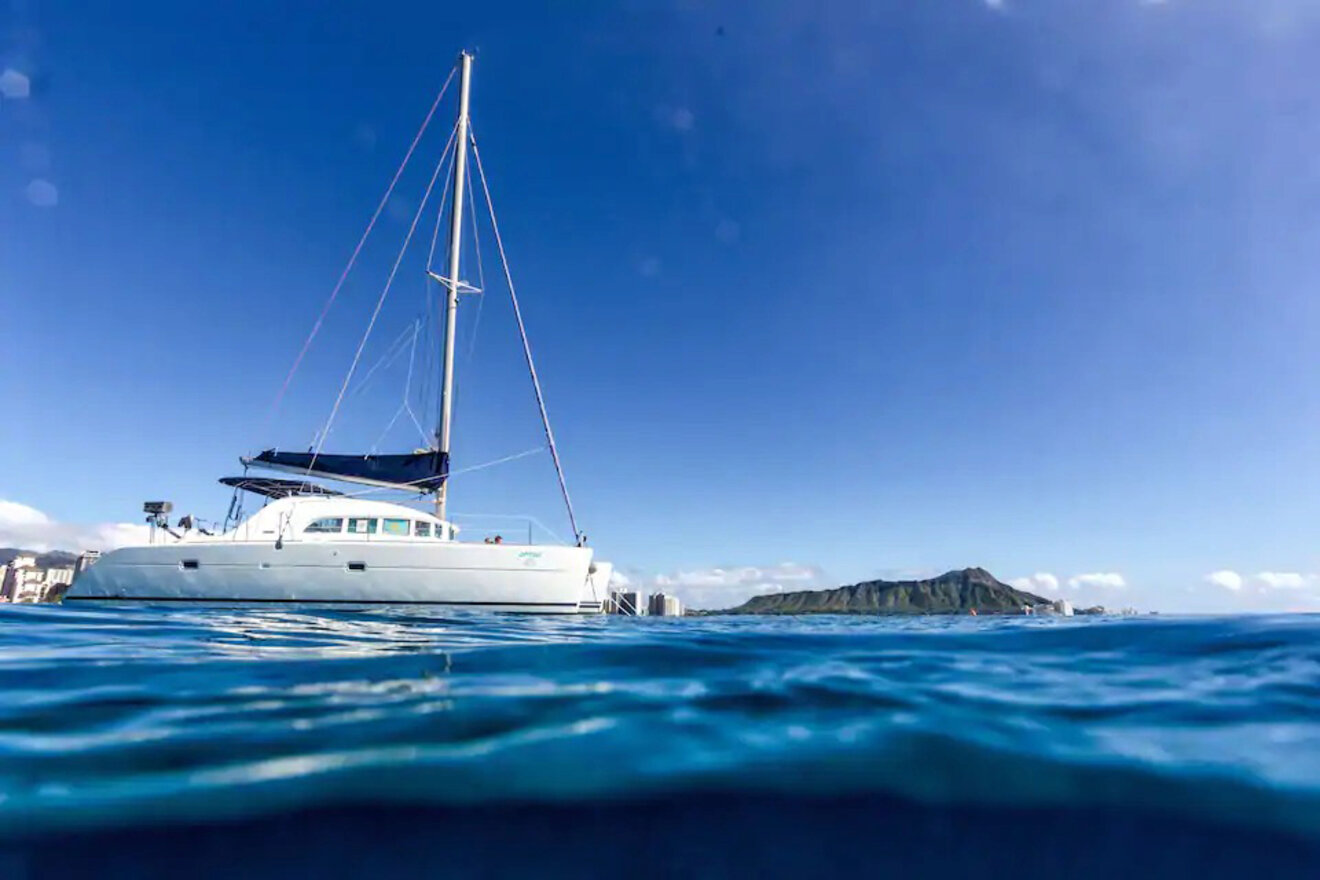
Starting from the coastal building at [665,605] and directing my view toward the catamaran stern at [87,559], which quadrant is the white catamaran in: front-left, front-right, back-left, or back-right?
front-left

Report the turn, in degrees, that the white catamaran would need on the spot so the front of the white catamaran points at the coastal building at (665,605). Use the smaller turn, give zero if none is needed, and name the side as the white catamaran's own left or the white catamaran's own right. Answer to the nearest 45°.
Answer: approximately 45° to the white catamaran's own left

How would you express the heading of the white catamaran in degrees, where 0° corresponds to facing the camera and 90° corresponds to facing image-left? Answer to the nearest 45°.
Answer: approximately 270°

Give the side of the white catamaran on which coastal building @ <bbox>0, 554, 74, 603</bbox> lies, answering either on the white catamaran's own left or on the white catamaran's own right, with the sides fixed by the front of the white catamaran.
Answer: on the white catamaran's own left
